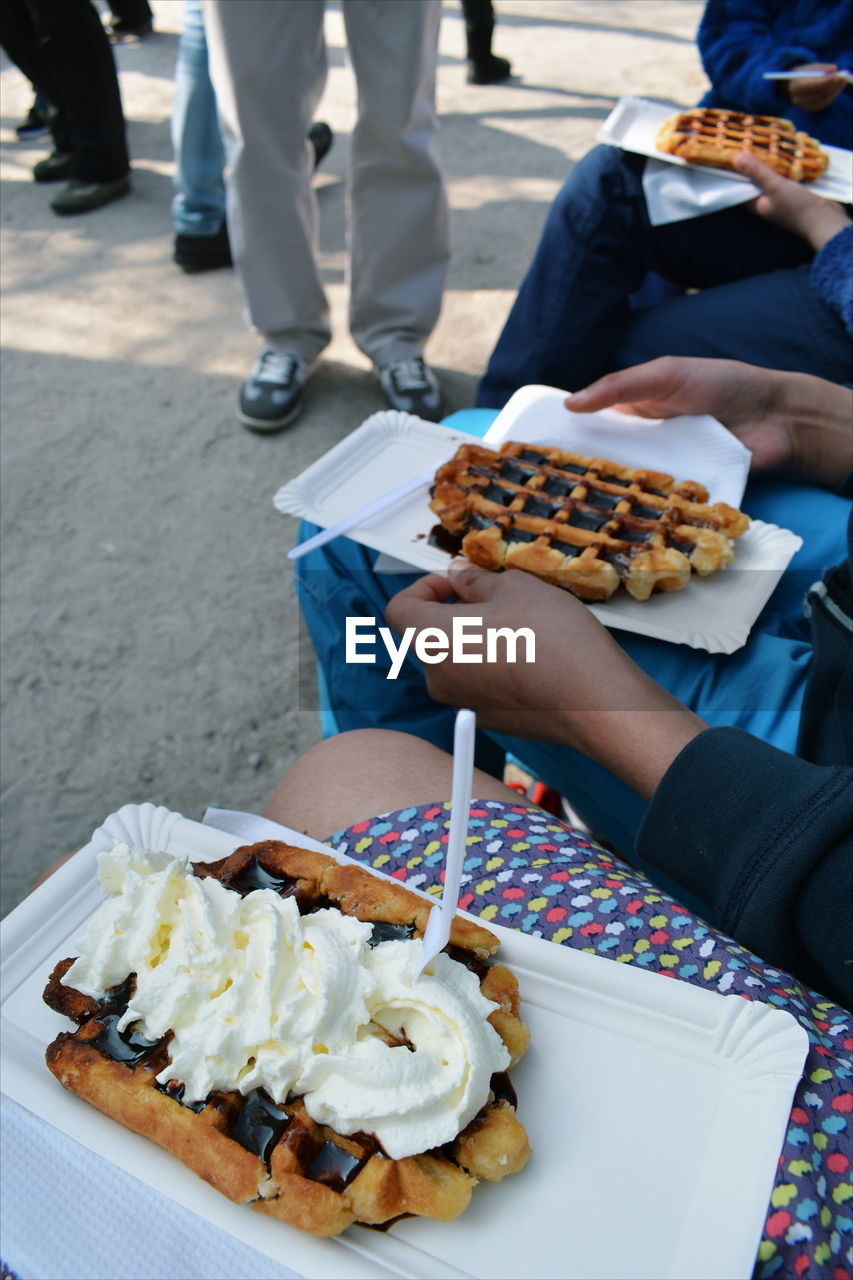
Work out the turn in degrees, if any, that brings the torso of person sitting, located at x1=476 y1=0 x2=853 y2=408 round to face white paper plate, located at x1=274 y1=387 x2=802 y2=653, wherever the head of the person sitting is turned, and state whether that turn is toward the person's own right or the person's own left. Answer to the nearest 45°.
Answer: approximately 90° to the person's own left

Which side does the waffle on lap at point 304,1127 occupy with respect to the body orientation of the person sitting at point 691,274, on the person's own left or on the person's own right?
on the person's own left

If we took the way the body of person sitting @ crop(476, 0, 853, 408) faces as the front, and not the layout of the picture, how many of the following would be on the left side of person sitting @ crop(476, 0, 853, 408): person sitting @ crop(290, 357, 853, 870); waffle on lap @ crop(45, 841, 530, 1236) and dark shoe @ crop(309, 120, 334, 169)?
2

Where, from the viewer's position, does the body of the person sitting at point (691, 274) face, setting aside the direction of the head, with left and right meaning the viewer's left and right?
facing to the left of the viewer

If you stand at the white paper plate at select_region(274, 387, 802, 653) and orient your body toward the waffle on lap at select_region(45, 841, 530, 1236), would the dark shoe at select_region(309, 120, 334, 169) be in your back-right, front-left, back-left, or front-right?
back-right

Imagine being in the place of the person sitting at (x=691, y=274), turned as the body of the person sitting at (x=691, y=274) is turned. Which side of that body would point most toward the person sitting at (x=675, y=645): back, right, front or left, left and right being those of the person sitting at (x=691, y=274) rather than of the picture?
left

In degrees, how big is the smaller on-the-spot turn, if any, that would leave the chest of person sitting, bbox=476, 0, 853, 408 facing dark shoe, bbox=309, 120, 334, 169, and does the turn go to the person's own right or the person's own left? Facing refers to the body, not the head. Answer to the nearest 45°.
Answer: approximately 45° to the person's own right
